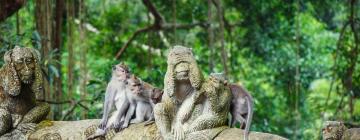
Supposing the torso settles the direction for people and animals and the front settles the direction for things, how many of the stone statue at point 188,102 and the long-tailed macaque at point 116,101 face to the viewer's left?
0

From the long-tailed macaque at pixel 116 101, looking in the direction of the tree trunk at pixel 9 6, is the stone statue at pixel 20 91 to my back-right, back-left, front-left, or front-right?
front-left

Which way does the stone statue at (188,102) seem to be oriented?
toward the camera

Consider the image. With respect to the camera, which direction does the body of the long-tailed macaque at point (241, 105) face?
to the viewer's left

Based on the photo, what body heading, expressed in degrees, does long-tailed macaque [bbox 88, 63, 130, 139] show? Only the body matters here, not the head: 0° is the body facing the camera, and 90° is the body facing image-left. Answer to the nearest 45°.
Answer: approximately 315°

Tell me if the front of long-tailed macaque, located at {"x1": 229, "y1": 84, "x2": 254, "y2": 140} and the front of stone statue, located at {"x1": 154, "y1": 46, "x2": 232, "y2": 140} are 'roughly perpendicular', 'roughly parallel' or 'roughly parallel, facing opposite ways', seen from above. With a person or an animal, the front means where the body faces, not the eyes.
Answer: roughly perpendicular
